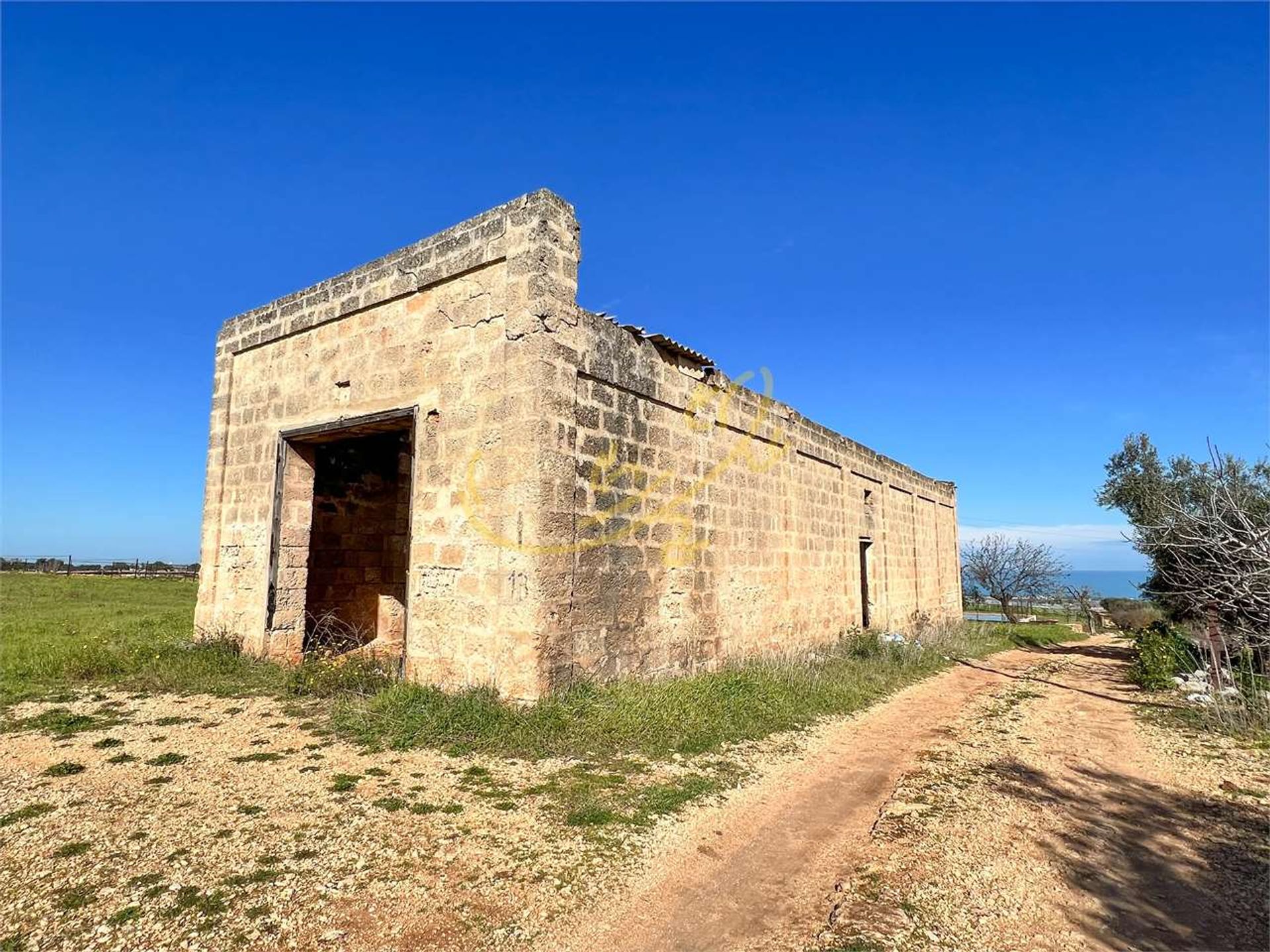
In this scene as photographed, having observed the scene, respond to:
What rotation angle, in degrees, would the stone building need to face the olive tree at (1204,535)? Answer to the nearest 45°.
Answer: approximately 135° to its left

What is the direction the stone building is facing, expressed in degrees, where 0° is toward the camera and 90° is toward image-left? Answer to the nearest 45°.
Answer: approximately 45°

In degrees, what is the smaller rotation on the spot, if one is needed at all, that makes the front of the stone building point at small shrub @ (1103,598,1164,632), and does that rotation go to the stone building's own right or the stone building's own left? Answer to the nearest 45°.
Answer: approximately 180°
